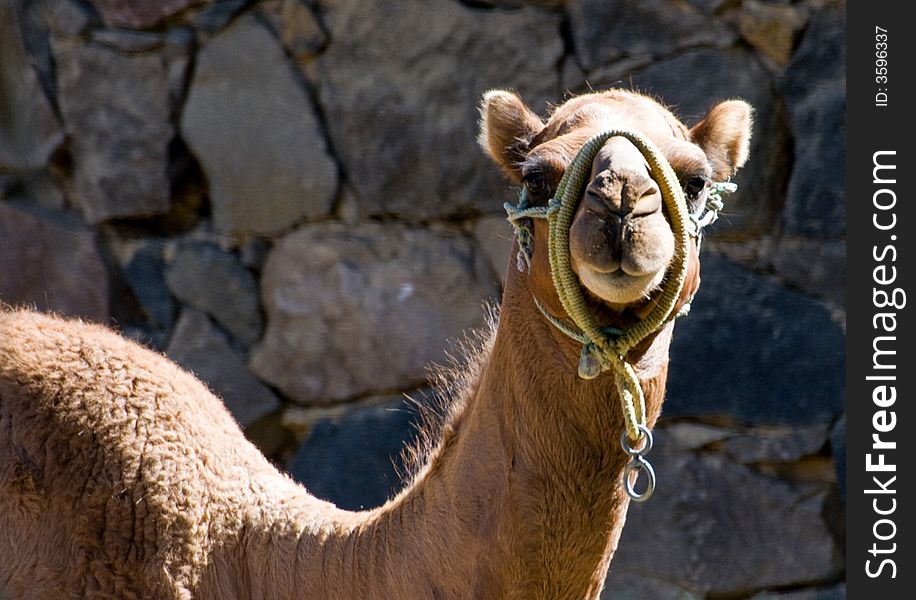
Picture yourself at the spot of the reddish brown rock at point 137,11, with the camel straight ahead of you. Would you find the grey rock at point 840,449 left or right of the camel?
left

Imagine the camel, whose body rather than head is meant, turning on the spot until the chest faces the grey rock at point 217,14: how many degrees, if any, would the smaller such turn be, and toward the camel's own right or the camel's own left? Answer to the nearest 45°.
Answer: approximately 90° to the camel's own left

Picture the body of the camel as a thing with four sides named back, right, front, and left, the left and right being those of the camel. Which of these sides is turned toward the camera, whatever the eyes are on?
right
